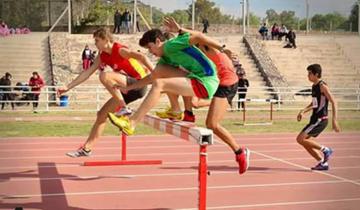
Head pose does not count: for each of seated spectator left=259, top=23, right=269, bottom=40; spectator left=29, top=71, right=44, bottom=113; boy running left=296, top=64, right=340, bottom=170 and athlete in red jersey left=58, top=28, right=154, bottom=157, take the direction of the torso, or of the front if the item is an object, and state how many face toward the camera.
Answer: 2

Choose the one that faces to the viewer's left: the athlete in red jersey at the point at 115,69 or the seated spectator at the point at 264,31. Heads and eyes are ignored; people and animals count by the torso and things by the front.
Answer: the athlete in red jersey

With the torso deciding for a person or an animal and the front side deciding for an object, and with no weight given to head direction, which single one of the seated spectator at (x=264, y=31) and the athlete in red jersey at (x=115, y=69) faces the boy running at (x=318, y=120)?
the seated spectator

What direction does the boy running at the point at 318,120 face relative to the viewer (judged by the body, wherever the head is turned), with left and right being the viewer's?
facing to the left of the viewer

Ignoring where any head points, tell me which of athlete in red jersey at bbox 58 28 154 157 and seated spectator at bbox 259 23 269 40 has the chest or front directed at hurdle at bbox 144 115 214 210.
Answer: the seated spectator

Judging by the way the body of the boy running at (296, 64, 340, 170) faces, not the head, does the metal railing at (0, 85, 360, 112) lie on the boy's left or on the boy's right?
on the boy's right

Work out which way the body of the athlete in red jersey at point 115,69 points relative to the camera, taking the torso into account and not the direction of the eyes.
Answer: to the viewer's left

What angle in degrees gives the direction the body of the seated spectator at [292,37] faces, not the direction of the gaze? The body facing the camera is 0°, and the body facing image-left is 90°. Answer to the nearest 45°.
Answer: approximately 45°

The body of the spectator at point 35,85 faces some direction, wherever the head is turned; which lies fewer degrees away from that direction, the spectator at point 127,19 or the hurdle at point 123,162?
the hurdle

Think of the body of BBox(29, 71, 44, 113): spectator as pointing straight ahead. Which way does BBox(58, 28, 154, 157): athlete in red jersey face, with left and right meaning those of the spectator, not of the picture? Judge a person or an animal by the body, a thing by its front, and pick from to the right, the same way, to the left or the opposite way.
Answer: to the right

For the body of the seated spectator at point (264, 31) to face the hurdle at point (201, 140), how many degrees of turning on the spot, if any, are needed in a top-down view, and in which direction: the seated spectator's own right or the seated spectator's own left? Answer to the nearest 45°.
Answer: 0° — they already face it

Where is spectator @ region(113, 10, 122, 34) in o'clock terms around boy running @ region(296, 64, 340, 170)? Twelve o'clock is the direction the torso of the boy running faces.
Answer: The spectator is roughly at 2 o'clock from the boy running.
